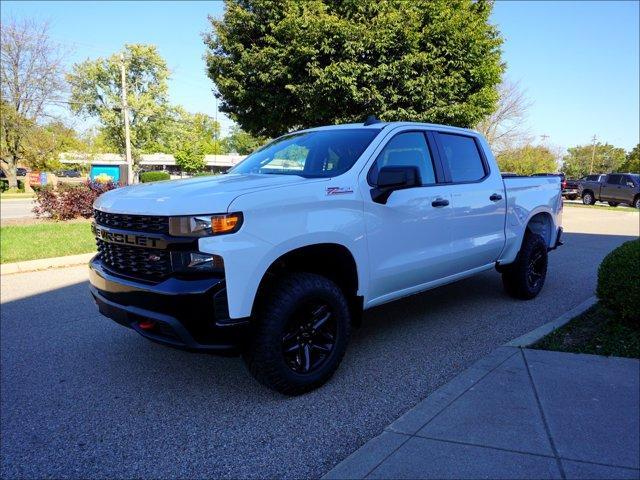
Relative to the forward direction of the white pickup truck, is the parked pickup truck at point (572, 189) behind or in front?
behind

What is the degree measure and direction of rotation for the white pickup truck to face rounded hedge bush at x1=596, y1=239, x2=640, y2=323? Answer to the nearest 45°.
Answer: approximately 135° to its left

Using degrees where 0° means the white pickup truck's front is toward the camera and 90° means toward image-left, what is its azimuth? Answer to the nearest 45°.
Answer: approximately 45°

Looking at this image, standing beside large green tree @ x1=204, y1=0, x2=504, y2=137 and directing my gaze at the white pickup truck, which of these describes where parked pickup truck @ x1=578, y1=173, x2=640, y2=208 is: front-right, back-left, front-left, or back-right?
back-left

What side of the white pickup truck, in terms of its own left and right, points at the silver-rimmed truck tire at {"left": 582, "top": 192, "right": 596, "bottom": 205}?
back

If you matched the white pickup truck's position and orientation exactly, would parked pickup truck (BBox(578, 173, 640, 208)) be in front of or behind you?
behind

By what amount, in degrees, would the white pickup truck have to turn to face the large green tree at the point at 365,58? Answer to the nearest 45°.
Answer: approximately 135° to its right

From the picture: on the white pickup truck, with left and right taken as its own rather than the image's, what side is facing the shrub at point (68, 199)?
right
